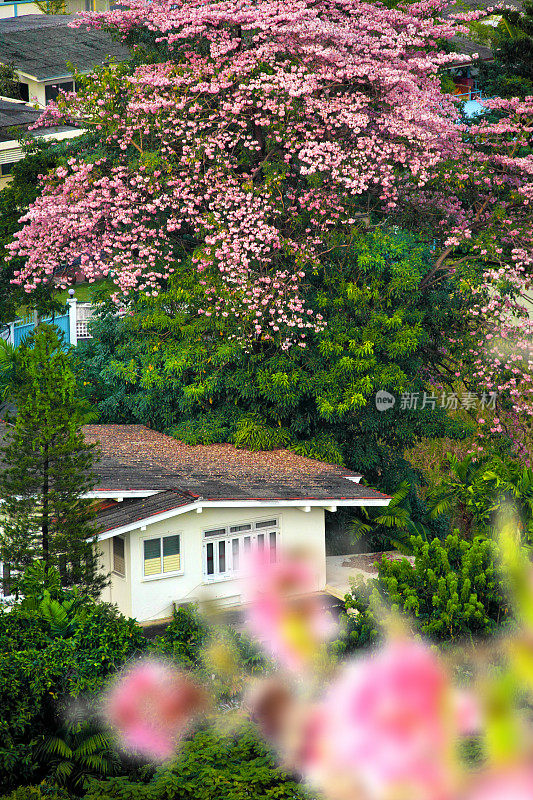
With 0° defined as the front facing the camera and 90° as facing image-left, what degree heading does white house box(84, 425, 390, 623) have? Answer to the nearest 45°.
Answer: approximately 0°

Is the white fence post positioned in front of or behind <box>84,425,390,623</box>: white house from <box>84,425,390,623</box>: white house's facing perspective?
behind

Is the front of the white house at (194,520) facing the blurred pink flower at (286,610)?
yes

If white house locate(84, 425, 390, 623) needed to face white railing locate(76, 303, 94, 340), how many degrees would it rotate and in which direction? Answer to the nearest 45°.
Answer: approximately 180°

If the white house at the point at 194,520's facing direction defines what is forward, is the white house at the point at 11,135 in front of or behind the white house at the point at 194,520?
behind

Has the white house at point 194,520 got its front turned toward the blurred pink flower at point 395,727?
yes

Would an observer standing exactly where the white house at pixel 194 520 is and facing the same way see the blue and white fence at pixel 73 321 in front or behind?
behind

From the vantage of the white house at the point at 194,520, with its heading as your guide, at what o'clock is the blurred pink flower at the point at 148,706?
The blurred pink flower is roughly at 12 o'clock from the white house.

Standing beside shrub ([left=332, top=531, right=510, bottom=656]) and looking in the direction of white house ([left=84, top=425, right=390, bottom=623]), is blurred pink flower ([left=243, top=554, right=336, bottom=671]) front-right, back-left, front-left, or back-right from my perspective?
back-left

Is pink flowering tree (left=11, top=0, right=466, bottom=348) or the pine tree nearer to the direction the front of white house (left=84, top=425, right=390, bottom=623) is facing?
the pine tree

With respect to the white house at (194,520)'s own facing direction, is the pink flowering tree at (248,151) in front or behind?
behind

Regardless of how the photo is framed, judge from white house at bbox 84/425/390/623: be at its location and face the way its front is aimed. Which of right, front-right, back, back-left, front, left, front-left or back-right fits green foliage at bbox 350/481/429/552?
back-left
